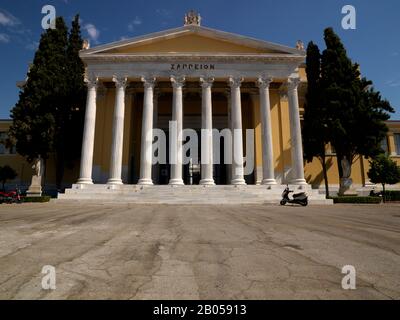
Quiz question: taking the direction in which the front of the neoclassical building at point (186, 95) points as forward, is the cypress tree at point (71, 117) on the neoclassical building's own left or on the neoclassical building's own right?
on the neoclassical building's own right

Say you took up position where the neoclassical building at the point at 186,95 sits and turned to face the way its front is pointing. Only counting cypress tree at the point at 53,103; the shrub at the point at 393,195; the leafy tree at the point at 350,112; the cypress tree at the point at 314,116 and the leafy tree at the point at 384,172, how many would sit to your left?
4

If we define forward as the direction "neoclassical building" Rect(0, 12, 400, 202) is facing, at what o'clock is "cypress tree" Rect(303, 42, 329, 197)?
The cypress tree is roughly at 9 o'clock from the neoclassical building.

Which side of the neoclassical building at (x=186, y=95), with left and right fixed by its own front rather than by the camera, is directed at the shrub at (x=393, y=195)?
left

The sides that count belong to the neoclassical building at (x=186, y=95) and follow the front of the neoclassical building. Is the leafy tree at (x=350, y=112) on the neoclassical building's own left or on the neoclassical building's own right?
on the neoclassical building's own left

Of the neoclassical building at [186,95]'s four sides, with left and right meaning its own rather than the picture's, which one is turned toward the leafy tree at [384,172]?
left

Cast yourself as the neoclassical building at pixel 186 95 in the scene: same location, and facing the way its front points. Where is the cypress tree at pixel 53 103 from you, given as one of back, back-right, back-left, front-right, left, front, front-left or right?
right

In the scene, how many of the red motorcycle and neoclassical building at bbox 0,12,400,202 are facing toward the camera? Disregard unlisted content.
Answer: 1

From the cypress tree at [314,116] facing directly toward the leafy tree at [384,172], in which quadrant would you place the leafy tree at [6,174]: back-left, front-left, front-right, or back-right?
back-right

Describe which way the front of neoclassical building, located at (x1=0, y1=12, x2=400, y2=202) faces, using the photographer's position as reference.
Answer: facing the viewer
